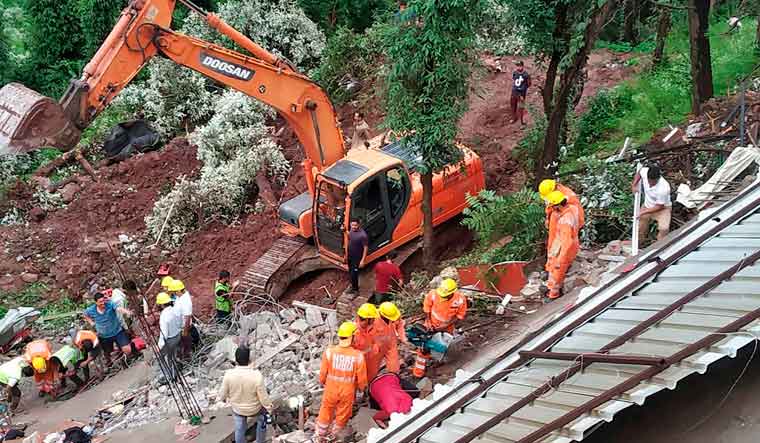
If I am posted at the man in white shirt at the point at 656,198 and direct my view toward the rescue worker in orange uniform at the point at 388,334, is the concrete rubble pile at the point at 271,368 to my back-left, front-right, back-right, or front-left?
front-right

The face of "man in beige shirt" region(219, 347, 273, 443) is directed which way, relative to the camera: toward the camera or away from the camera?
away from the camera

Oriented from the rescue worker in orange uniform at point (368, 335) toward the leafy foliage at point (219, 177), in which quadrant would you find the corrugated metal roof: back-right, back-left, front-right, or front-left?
back-right

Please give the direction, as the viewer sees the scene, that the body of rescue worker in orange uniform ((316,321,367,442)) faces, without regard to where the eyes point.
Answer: away from the camera

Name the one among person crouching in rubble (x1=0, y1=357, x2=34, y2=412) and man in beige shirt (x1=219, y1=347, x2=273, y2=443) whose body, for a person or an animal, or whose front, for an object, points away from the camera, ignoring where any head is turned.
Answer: the man in beige shirt

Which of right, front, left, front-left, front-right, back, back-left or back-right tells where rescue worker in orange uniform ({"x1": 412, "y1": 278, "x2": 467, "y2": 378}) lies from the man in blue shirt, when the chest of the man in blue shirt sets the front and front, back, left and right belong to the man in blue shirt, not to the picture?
left

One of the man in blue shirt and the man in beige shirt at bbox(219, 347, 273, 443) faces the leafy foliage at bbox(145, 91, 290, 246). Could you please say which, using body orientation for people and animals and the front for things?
the man in beige shirt

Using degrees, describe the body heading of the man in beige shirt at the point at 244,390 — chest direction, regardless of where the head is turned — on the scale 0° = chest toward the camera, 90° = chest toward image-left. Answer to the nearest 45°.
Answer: approximately 180°

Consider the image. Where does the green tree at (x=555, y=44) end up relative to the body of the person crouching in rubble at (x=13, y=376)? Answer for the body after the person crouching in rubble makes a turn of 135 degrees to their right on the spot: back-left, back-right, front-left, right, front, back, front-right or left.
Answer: back-left

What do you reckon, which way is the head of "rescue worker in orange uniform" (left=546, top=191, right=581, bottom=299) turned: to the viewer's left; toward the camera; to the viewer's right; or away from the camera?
to the viewer's left

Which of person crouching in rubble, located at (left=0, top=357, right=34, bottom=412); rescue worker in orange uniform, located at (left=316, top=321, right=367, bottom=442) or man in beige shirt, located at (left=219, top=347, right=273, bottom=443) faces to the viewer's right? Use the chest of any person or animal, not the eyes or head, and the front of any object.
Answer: the person crouching in rubble

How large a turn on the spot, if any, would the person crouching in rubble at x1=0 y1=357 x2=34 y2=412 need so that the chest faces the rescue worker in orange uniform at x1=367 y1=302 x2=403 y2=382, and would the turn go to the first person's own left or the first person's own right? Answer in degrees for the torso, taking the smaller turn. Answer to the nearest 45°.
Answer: approximately 45° to the first person's own right

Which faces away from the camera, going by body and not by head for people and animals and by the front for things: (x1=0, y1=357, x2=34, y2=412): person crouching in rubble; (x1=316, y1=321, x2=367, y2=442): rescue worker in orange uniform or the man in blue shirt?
the rescue worker in orange uniform

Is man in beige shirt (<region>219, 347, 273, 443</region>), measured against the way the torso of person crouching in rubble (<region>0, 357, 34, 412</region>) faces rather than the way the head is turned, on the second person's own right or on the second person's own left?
on the second person's own right

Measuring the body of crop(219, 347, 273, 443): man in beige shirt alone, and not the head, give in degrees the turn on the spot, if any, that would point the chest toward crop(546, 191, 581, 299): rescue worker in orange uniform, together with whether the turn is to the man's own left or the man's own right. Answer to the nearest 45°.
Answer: approximately 90° to the man's own right

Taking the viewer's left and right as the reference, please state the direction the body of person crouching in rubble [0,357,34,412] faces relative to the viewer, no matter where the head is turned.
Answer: facing to the right of the viewer

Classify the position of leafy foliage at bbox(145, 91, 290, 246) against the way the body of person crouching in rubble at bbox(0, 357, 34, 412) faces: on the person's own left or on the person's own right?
on the person's own left

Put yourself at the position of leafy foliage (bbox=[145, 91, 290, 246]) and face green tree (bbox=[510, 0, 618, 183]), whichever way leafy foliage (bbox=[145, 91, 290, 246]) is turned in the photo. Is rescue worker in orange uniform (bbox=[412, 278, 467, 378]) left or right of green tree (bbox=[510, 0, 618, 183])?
right

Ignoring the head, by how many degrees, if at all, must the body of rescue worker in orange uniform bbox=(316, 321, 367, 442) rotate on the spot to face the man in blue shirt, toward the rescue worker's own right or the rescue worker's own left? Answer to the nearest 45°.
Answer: approximately 45° to the rescue worker's own left
